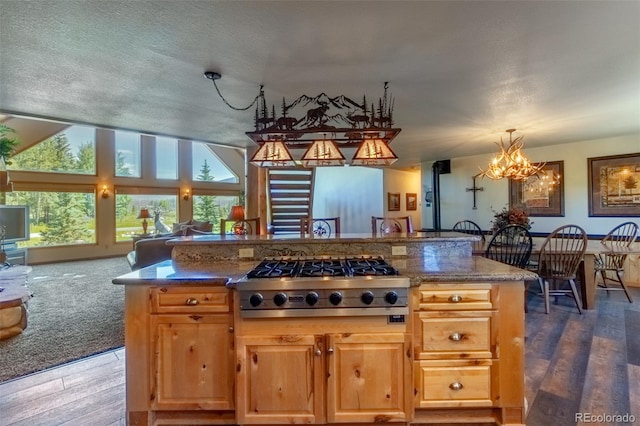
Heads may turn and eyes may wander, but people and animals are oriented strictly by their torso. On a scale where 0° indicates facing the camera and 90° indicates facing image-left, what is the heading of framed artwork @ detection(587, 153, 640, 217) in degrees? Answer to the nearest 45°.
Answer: approximately 45°

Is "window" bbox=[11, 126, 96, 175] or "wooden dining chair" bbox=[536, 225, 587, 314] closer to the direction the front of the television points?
the wooden dining chair

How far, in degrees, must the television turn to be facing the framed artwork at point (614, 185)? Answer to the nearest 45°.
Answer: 0° — it already faces it

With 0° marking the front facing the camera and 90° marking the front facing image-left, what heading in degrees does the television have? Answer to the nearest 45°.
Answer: approximately 315°

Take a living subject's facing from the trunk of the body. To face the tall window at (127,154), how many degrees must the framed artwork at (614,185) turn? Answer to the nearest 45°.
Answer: approximately 90° to its right

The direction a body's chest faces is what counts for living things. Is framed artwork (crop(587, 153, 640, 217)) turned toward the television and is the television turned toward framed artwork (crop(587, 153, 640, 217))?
no

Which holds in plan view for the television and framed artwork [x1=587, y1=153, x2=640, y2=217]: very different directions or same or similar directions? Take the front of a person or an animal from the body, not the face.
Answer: very different directions

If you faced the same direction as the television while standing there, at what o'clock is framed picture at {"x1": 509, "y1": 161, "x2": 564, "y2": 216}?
The framed picture is roughly at 12 o'clock from the television.

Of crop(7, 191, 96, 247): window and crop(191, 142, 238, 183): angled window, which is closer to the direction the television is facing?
the angled window

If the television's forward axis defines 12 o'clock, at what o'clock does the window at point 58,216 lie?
The window is roughly at 8 o'clock from the television.

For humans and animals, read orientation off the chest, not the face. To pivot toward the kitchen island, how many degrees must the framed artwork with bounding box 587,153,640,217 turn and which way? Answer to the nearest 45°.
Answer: approximately 45° to its left
